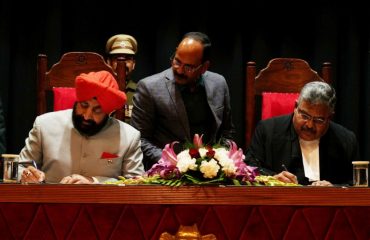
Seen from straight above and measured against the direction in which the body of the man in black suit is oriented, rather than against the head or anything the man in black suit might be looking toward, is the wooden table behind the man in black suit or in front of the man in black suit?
in front

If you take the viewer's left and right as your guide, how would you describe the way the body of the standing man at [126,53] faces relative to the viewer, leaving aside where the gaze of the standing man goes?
facing the viewer

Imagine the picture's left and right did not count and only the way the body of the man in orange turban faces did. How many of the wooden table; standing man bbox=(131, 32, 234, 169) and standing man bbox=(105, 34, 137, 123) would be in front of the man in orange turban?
1

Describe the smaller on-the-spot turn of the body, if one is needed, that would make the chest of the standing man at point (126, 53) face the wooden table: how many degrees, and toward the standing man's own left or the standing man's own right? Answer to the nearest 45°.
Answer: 0° — they already face it

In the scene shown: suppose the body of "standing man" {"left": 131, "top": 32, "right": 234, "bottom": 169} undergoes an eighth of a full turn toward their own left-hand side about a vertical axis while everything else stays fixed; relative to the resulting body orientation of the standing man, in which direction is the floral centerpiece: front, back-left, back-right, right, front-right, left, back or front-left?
front-right

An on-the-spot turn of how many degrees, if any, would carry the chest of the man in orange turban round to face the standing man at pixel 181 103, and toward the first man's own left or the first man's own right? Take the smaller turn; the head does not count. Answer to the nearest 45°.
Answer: approximately 135° to the first man's own left

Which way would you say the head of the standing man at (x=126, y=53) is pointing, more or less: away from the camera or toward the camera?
toward the camera

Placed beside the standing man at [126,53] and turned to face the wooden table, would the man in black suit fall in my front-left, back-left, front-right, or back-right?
front-left

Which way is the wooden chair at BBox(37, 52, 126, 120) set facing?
toward the camera

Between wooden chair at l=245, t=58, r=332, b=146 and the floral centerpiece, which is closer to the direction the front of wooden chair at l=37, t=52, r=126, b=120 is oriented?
the floral centerpiece

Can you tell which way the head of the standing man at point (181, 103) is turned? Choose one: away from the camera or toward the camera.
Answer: toward the camera

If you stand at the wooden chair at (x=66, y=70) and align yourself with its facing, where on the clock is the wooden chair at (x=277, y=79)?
the wooden chair at (x=277, y=79) is roughly at 9 o'clock from the wooden chair at (x=66, y=70).

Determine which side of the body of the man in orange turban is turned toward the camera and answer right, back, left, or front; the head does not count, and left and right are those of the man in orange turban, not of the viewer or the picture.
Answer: front

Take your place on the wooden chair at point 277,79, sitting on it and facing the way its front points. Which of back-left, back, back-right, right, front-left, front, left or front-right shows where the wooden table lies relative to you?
front

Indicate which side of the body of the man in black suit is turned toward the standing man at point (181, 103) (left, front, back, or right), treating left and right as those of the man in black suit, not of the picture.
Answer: right

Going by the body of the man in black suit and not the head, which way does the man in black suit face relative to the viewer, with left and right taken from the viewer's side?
facing the viewer

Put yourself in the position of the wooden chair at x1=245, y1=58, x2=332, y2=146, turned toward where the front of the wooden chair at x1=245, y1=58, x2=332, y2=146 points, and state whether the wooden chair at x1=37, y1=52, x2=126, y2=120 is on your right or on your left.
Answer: on your right

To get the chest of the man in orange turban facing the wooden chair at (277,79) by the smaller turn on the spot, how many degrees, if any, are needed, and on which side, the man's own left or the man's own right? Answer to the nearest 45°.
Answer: approximately 135° to the man's own left

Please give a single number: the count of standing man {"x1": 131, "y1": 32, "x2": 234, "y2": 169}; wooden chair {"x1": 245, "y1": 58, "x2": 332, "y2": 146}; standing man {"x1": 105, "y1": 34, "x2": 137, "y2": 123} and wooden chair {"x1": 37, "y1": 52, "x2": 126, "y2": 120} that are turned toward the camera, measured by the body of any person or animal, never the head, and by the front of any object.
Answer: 4
